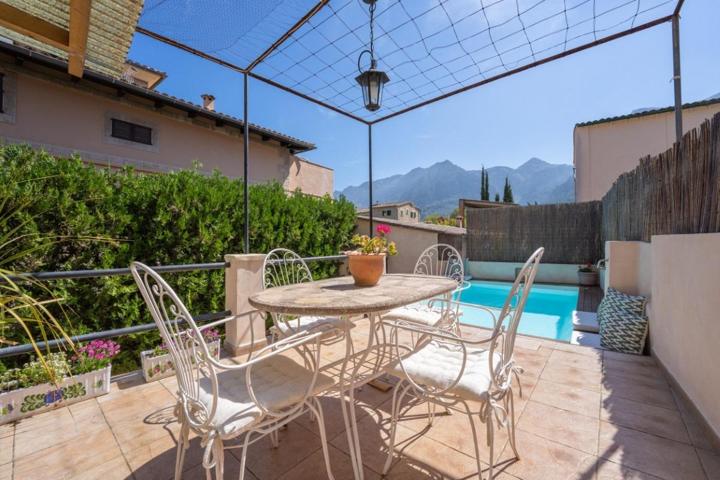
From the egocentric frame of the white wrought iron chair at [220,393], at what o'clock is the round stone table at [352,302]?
The round stone table is roughly at 1 o'clock from the white wrought iron chair.

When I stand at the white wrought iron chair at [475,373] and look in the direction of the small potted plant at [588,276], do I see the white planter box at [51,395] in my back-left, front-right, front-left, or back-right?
back-left

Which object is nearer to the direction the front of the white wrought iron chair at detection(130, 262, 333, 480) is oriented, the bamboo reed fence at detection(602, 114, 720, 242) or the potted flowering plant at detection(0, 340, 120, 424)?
the bamboo reed fence

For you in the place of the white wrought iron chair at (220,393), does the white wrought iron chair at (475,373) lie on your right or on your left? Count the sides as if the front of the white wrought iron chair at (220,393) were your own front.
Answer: on your right

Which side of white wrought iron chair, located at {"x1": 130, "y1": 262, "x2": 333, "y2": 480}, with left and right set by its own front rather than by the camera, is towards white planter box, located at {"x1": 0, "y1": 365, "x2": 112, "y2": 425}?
left

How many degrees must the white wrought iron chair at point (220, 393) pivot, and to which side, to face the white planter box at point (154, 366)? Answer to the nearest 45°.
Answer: approximately 45° to its left

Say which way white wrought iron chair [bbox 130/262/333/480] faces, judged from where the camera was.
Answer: facing away from the viewer and to the right of the viewer
